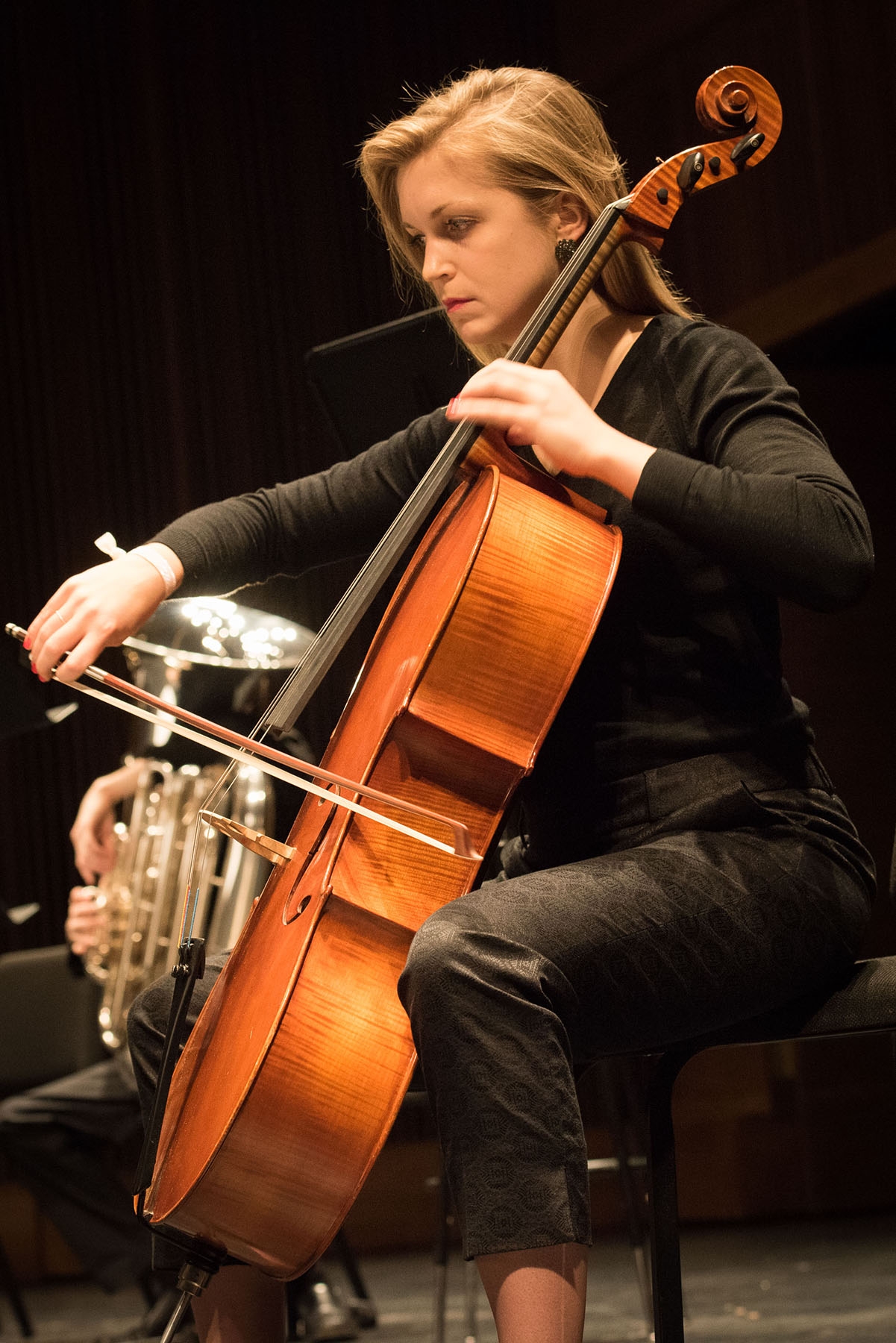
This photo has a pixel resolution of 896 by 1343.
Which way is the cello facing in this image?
to the viewer's left

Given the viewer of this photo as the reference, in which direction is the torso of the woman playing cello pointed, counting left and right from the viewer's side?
facing the viewer and to the left of the viewer
